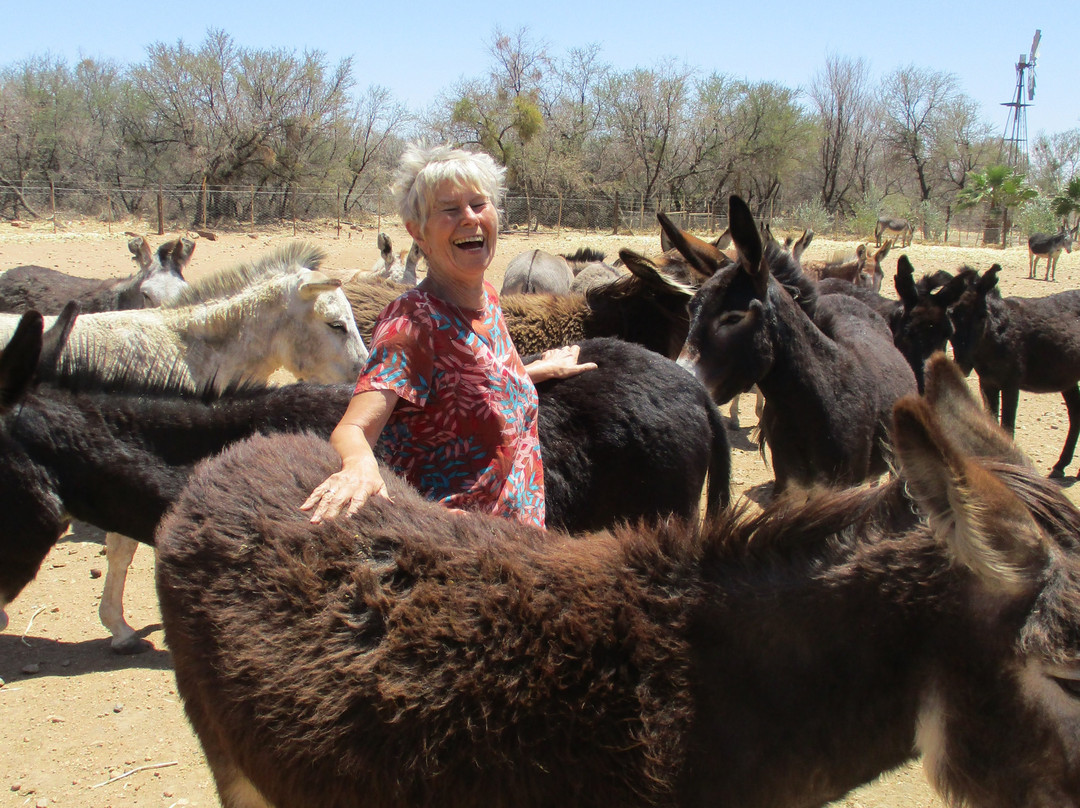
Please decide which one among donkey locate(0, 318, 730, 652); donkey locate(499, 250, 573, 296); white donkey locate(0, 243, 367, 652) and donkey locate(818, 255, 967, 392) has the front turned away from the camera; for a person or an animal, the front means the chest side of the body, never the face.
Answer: donkey locate(499, 250, 573, 296)

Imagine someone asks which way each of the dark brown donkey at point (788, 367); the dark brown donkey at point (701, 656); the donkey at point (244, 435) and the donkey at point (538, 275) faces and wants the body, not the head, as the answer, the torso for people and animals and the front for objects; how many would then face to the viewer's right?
1

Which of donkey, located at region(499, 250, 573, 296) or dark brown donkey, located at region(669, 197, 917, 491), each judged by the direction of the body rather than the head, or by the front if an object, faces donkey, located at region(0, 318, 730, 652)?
the dark brown donkey

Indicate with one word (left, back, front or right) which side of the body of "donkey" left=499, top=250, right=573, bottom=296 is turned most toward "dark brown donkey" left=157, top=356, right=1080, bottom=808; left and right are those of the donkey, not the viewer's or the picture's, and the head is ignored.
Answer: back

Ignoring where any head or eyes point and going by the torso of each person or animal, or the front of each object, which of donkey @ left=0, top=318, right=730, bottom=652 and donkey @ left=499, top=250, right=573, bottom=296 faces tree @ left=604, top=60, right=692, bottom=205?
donkey @ left=499, top=250, right=573, bottom=296

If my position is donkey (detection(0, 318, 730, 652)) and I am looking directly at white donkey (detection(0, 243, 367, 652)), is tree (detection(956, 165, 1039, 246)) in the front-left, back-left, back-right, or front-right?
front-right

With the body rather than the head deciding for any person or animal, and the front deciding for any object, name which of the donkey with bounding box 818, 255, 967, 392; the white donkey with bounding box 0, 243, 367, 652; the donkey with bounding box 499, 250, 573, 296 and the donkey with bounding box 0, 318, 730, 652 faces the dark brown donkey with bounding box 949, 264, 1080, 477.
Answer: the white donkey

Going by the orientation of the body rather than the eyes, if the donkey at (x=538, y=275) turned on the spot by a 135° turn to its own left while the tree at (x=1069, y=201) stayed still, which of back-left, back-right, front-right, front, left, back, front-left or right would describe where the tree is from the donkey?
back

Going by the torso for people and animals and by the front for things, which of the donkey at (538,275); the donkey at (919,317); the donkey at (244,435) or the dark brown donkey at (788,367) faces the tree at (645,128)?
the donkey at (538,275)

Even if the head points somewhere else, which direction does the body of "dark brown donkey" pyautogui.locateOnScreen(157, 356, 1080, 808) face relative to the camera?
to the viewer's right

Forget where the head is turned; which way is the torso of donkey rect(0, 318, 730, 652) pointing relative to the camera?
to the viewer's left

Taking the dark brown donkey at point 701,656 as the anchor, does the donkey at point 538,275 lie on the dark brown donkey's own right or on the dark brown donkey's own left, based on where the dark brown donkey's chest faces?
on the dark brown donkey's own left

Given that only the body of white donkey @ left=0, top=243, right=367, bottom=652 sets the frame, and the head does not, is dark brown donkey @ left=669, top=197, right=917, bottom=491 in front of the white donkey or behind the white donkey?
in front

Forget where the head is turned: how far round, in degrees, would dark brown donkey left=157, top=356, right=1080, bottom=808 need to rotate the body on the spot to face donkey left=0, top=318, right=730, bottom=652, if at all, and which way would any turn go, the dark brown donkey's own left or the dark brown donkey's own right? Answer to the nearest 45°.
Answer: approximately 135° to the dark brown donkey's own left

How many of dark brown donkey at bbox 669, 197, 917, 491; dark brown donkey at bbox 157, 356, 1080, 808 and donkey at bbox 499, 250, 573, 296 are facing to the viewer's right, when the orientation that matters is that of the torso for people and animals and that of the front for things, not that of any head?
1

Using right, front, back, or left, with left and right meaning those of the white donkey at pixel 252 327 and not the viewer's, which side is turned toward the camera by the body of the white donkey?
right

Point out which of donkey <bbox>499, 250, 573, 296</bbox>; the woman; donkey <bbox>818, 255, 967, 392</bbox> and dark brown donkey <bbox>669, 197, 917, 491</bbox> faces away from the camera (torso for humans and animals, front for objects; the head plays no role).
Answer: donkey <bbox>499, 250, 573, 296</bbox>

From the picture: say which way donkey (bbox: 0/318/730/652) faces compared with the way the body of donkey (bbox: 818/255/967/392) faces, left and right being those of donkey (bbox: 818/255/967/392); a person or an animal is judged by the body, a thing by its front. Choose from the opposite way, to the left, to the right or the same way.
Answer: to the right
